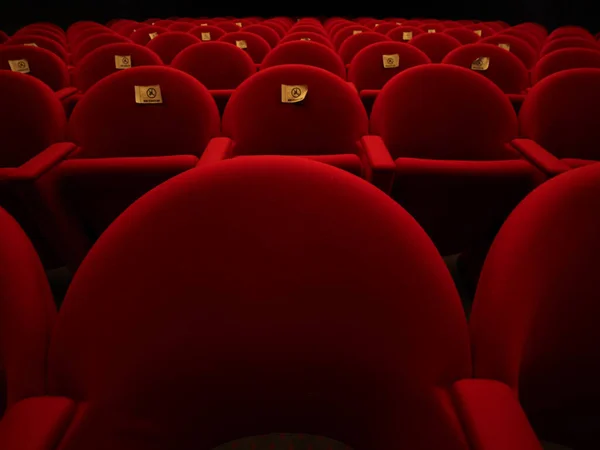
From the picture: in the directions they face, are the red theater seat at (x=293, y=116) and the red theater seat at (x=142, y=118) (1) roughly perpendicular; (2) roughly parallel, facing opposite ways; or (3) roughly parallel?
roughly parallel

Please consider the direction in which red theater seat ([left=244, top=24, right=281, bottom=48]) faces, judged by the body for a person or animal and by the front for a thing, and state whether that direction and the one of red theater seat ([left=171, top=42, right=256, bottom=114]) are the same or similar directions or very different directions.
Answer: same or similar directions

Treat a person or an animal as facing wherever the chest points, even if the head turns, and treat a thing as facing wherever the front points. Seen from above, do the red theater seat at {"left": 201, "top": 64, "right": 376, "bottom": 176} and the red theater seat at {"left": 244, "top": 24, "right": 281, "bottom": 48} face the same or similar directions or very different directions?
same or similar directions
